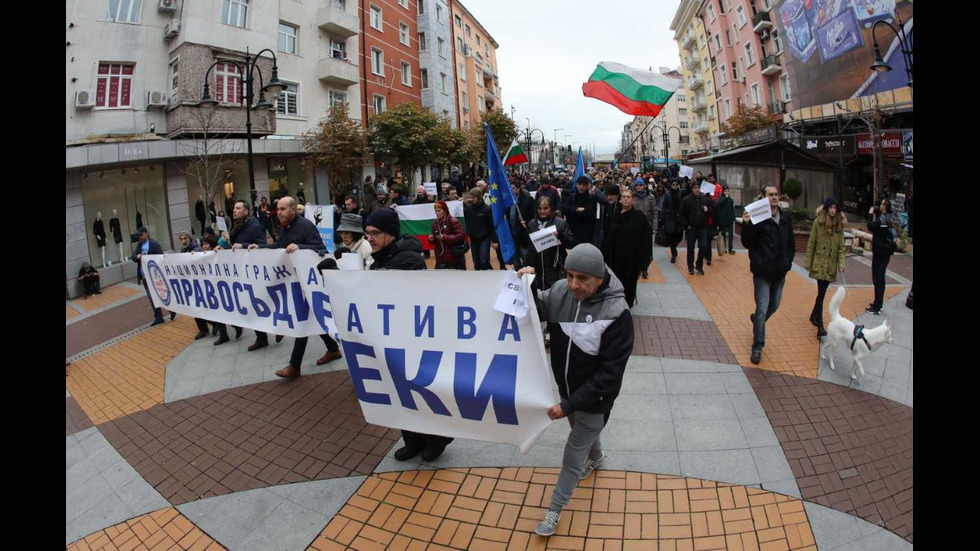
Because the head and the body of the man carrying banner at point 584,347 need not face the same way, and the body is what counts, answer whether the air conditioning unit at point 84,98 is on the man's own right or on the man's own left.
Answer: on the man's own right

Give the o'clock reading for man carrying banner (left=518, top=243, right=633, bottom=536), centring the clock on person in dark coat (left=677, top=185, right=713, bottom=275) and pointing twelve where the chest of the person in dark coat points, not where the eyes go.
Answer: The man carrying banner is roughly at 12 o'clock from the person in dark coat.

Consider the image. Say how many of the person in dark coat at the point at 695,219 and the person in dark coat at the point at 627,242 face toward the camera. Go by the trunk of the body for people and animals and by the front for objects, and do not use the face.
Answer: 2

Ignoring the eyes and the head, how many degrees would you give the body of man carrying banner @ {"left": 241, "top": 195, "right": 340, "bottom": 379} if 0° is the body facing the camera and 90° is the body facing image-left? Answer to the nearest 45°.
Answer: approximately 45°
